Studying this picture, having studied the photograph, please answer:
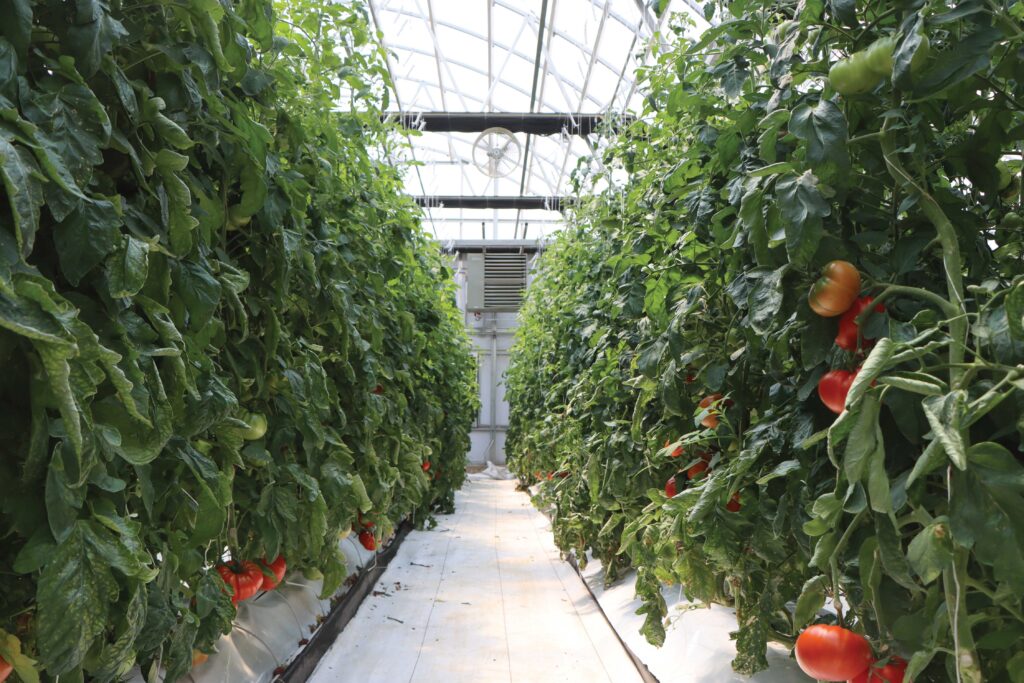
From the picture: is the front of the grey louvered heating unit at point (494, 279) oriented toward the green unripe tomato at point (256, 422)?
yes

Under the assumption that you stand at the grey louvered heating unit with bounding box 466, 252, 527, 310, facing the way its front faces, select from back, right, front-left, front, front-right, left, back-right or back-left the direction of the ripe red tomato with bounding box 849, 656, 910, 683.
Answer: front

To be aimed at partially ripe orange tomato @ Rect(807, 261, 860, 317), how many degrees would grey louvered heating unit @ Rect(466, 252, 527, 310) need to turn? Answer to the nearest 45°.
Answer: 0° — it already faces it

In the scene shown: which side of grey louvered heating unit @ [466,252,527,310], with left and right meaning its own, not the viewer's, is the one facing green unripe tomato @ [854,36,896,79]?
front

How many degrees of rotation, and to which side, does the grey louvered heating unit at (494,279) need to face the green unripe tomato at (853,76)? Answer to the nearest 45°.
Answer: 0° — it already faces it

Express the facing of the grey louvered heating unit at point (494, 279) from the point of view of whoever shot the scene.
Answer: facing the viewer

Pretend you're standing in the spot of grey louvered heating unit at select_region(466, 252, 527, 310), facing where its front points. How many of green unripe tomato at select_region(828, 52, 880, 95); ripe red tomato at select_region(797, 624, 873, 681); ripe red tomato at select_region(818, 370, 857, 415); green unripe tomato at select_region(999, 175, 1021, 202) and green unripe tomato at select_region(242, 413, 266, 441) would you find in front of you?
5

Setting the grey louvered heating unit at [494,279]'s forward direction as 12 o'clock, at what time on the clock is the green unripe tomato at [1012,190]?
The green unripe tomato is roughly at 12 o'clock from the grey louvered heating unit.

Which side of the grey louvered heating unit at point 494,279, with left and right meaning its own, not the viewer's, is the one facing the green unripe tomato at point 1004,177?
front

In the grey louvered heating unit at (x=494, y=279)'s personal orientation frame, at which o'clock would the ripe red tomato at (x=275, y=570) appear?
The ripe red tomato is roughly at 12 o'clock from the grey louvered heating unit.

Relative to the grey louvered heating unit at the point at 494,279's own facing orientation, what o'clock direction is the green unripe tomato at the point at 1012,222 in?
The green unripe tomato is roughly at 12 o'clock from the grey louvered heating unit.

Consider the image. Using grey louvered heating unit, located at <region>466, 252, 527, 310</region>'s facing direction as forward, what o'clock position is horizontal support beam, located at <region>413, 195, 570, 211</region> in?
The horizontal support beam is roughly at 12 o'clock from the grey louvered heating unit.

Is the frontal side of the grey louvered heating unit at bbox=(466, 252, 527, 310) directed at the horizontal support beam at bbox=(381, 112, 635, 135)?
yes

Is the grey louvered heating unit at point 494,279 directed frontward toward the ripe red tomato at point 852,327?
yes

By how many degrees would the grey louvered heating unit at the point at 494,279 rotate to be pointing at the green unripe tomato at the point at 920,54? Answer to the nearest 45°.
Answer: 0° — it already faces it

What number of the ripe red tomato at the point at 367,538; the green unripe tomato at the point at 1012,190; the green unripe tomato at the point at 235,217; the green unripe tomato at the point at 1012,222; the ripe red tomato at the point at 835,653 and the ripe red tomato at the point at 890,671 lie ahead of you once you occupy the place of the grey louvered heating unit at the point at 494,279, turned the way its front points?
6

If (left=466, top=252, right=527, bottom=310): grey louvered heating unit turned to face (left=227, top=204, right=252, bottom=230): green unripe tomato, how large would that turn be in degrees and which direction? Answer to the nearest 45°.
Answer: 0° — it already faces it

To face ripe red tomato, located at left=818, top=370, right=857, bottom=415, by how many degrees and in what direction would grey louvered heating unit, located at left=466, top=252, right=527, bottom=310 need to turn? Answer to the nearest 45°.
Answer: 0° — it already faces it
